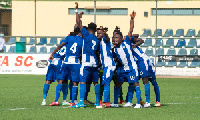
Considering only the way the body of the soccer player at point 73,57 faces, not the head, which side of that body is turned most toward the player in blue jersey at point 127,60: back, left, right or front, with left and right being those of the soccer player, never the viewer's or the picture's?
right

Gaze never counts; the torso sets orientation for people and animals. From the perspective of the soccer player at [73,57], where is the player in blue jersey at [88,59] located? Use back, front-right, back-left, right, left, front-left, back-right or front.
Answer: back-right

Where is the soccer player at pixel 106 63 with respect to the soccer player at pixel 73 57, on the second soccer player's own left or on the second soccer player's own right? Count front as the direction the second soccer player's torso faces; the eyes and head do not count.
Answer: on the second soccer player's own right

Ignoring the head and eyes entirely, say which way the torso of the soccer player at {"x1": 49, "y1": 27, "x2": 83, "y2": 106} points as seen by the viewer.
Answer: away from the camera
